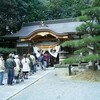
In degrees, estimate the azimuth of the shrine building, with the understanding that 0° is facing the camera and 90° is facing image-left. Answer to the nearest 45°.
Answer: approximately 0°
